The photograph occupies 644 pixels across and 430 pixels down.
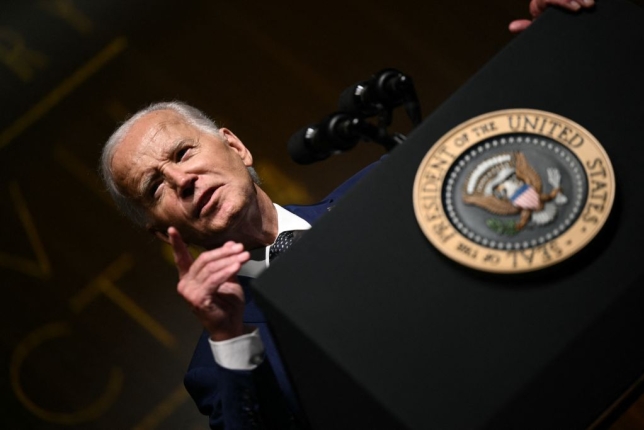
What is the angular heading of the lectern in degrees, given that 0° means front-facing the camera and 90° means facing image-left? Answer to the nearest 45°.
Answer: approximately 0°

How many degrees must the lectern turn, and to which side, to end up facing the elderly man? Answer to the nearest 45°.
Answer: approximately 135° to its right
